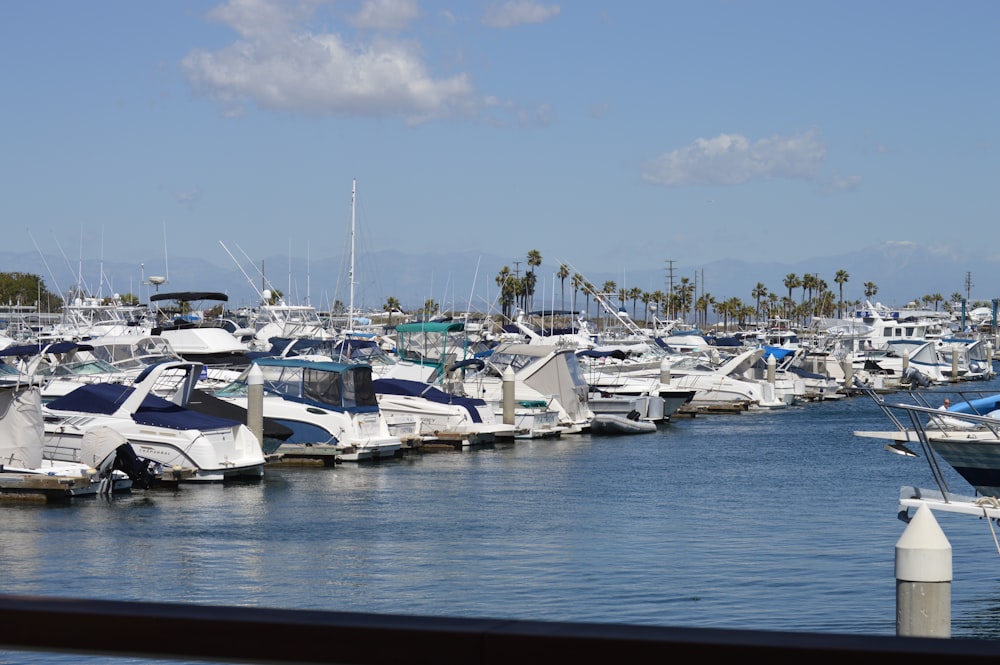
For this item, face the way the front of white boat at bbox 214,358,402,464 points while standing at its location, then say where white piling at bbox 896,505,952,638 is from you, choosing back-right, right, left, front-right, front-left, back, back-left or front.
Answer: back-left

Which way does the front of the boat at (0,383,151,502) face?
to the viewer's left

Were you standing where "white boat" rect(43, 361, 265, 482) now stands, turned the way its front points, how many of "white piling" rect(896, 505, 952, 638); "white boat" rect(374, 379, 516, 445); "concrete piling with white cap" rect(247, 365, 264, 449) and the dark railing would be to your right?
2

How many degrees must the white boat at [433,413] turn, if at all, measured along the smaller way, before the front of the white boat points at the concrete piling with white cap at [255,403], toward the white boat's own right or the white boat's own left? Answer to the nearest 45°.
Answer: approximately 90° to the white boat's own left

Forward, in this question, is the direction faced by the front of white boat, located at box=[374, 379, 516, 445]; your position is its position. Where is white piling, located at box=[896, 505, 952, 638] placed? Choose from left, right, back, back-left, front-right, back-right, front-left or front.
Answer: back-left

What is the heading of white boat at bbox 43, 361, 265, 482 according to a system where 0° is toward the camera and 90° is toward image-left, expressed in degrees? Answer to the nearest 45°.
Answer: approximately 135°
